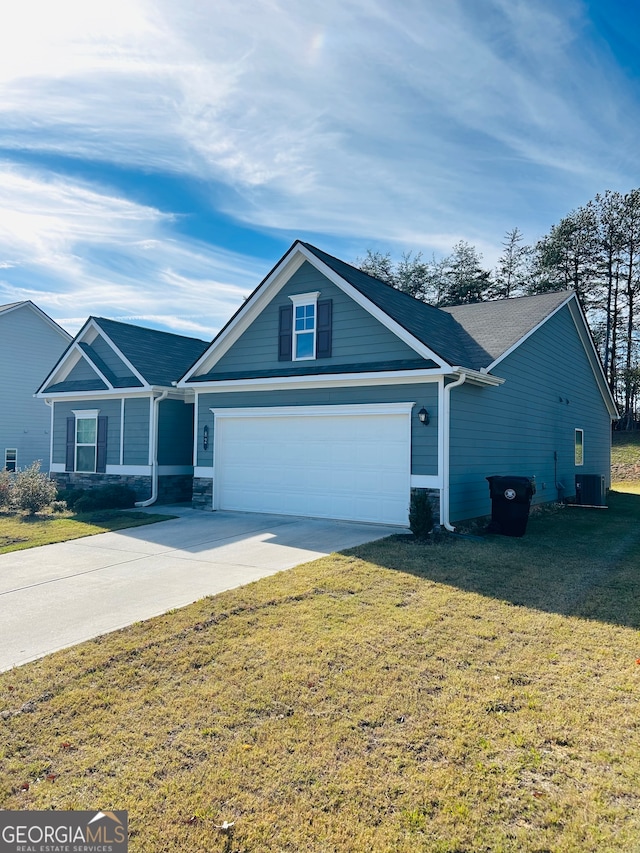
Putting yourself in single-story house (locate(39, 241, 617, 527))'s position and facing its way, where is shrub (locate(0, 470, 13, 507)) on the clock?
The shrub is roughly at 2 o'clock from the single-story house.

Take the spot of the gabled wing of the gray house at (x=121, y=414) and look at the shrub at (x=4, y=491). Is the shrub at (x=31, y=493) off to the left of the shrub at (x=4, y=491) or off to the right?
left

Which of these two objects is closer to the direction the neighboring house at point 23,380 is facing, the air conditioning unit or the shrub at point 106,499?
the shrub

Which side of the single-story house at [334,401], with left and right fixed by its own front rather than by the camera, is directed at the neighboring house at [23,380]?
right

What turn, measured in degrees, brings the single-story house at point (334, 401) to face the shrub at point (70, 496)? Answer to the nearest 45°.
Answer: approximately 45° to its right

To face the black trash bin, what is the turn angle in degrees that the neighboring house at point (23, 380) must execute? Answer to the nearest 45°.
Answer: approximately 90° to its left

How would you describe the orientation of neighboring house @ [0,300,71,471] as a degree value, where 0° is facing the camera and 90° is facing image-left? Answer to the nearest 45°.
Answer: approximately 45°

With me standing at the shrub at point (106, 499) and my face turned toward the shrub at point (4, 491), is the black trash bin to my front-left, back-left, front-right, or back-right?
back-left

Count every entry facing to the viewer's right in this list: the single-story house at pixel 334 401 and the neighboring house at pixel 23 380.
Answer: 0

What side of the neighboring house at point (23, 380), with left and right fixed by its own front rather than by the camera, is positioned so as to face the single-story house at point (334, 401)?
left

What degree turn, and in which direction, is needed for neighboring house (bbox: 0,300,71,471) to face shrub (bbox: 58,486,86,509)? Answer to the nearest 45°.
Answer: approximately 45° to its left

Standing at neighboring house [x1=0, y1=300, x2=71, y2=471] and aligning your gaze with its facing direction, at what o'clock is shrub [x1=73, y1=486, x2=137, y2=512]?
The shrub is roughly at 10 o'clock from the neighboring house.

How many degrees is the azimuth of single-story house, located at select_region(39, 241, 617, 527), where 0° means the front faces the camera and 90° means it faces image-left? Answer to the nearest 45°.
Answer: approximately 45°
